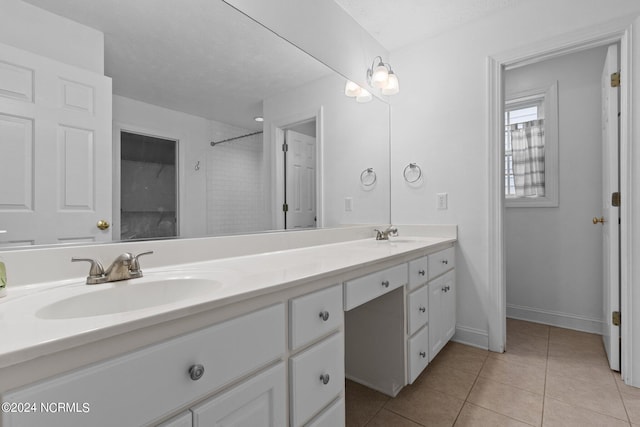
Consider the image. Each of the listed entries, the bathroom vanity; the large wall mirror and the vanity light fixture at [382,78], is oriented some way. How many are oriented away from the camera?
0

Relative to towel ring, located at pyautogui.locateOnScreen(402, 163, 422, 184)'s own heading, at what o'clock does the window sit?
The window is roughly at 8 o'clock from the towel ring.

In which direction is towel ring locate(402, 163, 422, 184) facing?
toward the camera

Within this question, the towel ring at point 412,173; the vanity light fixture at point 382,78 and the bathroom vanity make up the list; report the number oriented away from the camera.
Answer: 0

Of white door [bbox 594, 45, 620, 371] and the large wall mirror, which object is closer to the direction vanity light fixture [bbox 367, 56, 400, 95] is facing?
the white door

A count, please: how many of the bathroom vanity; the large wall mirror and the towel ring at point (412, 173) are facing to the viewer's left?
0
